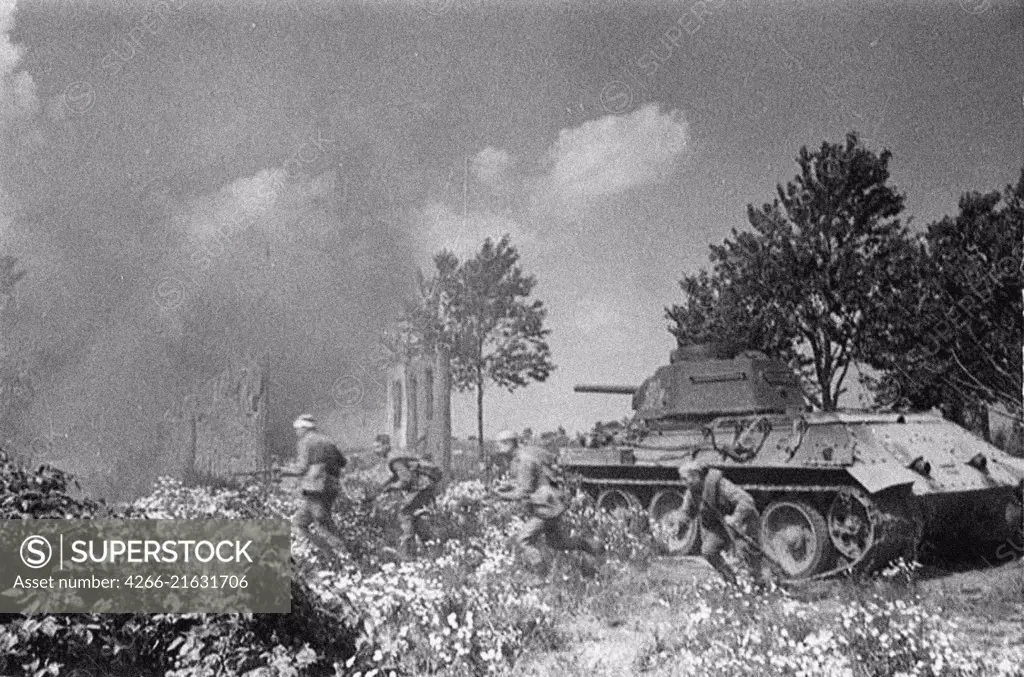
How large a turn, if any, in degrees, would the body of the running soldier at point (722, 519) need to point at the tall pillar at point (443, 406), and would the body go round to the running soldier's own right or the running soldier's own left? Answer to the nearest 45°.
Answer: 0° — they already face it

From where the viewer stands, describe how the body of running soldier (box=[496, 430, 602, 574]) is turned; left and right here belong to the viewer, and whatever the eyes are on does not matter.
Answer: facing to the left of the viewer

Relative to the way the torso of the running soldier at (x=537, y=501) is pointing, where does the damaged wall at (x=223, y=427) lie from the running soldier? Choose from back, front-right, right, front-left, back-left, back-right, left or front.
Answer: front

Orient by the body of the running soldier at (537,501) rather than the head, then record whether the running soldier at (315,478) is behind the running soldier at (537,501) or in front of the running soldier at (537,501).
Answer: in front

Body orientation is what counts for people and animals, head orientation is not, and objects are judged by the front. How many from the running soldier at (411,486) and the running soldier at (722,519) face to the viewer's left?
2

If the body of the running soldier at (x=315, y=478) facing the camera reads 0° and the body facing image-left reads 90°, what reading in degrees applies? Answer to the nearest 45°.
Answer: approximately 135°

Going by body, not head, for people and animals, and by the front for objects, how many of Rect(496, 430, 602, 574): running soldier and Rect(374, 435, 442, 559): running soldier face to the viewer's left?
2

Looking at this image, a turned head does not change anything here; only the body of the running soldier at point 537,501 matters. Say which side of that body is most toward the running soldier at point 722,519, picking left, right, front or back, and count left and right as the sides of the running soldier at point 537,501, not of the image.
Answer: back

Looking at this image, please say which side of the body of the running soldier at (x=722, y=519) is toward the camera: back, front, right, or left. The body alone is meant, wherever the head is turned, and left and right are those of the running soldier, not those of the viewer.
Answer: left

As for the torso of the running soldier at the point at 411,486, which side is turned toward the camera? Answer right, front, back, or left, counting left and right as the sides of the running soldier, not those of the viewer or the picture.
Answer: left

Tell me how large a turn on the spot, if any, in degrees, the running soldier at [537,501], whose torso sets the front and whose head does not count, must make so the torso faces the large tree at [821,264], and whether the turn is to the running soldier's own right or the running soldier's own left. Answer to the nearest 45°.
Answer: approximately 180°

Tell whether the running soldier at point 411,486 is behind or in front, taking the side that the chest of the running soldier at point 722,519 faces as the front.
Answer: in front

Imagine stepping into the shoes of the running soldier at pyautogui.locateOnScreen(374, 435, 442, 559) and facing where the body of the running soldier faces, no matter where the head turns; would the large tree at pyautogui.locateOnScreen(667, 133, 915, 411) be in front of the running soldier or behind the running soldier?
behind
